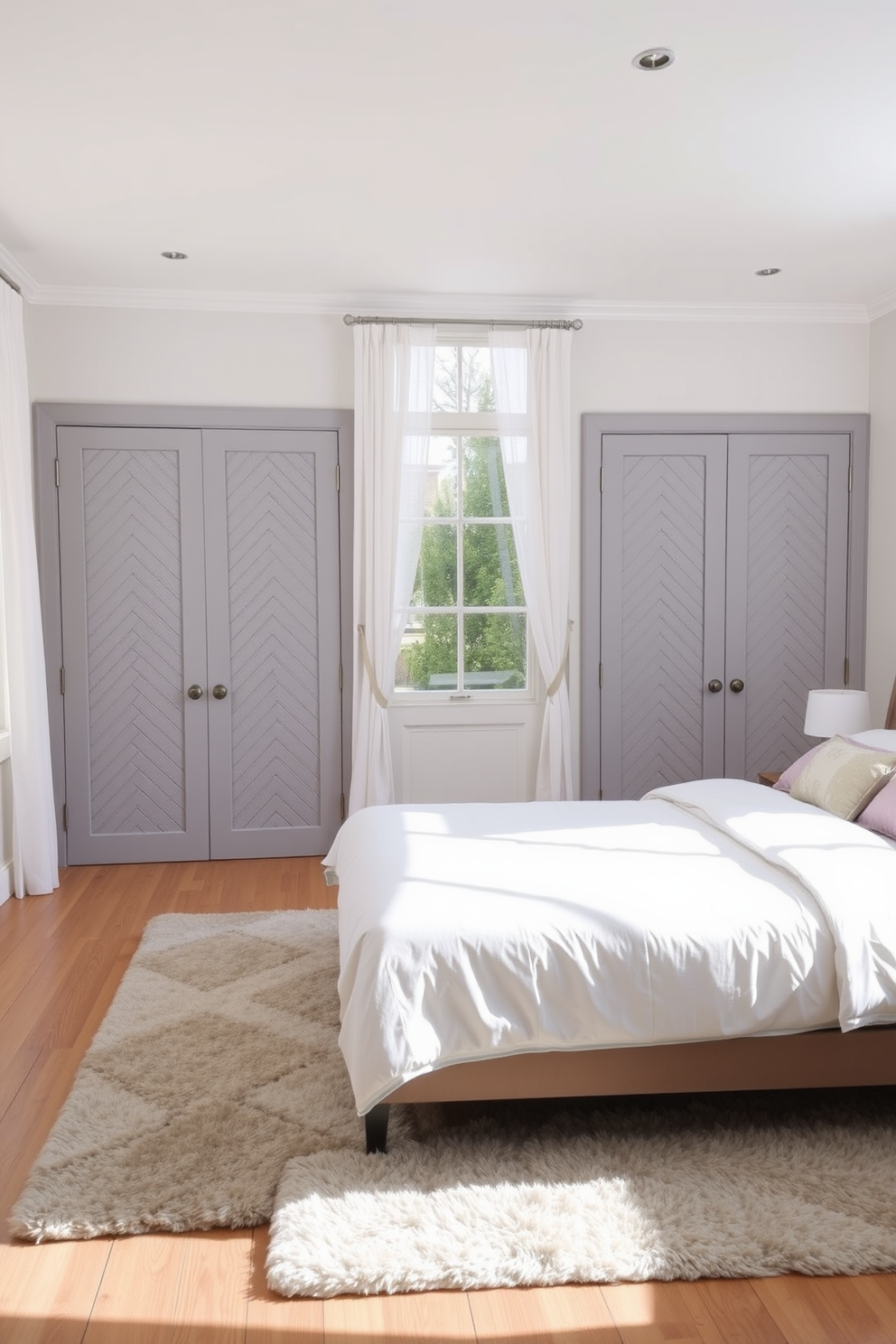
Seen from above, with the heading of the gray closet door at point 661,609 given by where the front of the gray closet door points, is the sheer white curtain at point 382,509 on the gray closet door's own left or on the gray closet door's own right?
on the gray closet door's own right

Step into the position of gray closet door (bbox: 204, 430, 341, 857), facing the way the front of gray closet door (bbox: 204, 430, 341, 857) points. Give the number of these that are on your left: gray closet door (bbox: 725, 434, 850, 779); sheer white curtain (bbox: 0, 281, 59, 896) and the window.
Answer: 2

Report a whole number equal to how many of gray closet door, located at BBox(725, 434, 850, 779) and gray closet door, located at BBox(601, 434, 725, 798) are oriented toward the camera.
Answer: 2

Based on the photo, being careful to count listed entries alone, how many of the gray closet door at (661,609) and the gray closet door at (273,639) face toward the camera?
2

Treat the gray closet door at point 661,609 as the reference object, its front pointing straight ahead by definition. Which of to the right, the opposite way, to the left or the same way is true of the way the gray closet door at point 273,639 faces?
the same way

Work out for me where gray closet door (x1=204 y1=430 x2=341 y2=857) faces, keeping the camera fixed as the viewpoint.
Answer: facing the viewer

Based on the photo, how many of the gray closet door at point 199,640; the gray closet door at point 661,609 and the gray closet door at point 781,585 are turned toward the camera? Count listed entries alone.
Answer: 3

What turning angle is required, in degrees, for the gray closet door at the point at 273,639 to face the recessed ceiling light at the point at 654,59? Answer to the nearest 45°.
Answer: approximately 45° to its left

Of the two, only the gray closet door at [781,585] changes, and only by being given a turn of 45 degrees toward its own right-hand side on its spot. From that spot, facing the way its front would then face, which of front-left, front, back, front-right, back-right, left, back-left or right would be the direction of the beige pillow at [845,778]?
front-left

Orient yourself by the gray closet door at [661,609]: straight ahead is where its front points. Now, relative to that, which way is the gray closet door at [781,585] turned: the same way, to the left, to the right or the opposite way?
the same way

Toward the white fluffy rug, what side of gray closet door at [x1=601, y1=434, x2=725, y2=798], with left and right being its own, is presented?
front

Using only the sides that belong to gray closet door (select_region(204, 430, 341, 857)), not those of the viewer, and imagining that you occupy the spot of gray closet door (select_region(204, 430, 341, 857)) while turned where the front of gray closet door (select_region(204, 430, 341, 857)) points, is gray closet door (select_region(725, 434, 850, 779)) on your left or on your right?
on your left

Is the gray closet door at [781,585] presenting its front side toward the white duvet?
yes

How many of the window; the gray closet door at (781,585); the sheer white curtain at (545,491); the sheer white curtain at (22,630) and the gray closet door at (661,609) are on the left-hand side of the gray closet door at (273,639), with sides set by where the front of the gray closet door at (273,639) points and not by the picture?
4

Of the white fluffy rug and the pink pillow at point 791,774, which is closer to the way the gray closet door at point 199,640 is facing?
the white fluffy rug

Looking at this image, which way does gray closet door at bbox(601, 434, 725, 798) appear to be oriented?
toward the camera
